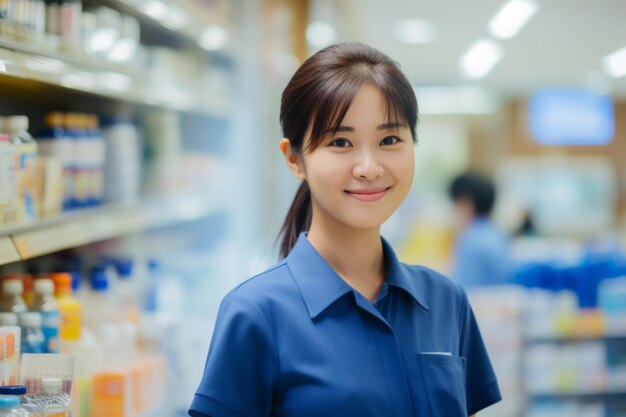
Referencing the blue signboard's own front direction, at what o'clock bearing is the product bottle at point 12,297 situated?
The product bottle is roughly at 12 o'clock from the blue signboard.

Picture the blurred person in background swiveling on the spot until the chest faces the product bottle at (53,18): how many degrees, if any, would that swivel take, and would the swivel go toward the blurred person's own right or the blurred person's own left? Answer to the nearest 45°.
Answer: approximately 90° to the blurred person's own left

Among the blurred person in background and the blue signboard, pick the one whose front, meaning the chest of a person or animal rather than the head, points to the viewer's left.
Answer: the blurred person in background

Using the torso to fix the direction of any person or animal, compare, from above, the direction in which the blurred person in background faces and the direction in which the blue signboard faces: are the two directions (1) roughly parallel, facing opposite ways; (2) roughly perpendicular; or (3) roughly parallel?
roughly perpendicular

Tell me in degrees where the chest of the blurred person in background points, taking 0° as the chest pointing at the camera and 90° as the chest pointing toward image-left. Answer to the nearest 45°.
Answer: approximately 90°

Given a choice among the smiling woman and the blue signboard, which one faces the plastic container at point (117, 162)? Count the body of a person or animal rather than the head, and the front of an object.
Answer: the blue signboard

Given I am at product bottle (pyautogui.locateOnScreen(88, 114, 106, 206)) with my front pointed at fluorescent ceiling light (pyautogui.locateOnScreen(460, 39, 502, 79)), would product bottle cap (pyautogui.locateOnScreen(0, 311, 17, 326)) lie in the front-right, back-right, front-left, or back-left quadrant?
back-right
